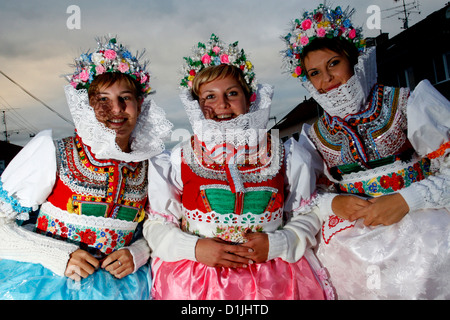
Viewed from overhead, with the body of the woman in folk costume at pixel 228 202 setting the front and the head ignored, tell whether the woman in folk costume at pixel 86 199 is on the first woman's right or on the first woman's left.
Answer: on the first woman's right

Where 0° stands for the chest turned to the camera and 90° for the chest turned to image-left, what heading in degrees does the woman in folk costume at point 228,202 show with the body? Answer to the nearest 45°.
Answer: approximately 0°
